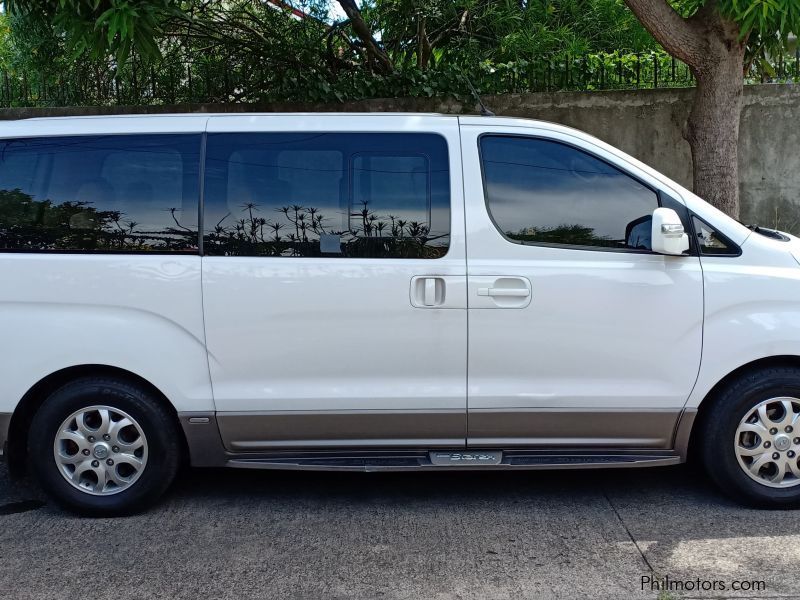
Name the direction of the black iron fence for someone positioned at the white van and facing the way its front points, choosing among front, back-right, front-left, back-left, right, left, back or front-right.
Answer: left

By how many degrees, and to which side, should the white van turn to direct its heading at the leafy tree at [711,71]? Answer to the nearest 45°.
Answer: approximately 45° to its left

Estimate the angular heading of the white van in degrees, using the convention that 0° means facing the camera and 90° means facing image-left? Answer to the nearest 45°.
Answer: approximately 270°

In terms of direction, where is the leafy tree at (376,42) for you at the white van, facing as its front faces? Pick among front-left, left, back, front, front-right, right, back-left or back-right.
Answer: left
